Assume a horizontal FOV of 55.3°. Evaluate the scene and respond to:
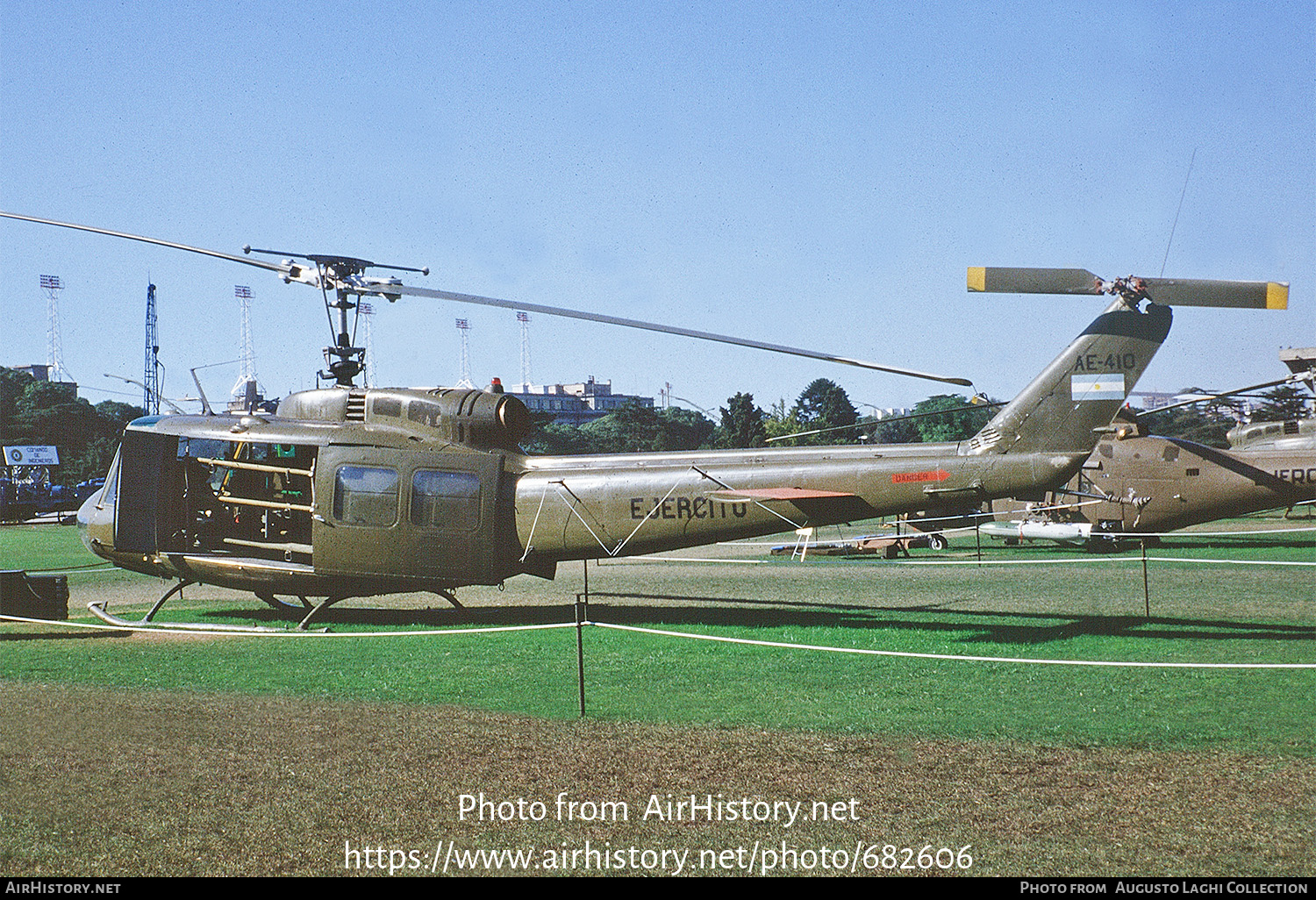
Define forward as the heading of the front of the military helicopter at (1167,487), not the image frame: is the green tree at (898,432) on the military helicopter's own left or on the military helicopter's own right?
on the military helicopter's own right

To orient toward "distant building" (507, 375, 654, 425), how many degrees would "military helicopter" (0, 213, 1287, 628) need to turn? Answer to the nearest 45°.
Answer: approximately 90° to its right

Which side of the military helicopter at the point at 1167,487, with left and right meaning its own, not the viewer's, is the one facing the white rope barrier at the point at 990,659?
left

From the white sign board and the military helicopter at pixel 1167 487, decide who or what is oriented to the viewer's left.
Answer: the military helicopter

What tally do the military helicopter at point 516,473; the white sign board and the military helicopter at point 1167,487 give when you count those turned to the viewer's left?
2

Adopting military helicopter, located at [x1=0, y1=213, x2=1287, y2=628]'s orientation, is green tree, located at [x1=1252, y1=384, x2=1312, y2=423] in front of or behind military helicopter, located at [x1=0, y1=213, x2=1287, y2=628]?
behind

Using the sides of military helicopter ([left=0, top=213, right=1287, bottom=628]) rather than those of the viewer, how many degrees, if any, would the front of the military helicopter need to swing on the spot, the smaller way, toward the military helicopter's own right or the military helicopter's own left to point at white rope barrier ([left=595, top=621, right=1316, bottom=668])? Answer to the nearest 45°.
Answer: approximately 135° to the military helicopter's own left

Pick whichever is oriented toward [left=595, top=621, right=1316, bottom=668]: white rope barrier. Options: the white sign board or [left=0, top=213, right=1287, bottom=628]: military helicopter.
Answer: the white sign board

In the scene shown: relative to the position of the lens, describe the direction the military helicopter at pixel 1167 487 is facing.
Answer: facing to the left of the viewer

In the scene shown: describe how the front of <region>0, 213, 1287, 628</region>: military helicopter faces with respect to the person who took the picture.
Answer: facing to the left of the viewer

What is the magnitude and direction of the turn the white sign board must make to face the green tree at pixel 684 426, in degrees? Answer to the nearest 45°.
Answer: approximately 45° to its left

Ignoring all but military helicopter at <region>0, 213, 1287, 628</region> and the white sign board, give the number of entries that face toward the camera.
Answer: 1

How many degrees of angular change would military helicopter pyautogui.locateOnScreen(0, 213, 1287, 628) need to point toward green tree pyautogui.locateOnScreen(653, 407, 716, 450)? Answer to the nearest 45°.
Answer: approximately 90° to its right
